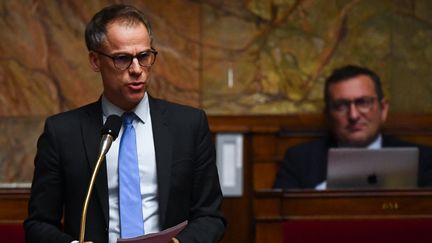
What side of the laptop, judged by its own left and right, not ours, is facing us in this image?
back

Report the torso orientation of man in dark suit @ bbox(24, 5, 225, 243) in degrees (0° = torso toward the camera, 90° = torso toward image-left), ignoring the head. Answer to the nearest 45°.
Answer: approximately 0°

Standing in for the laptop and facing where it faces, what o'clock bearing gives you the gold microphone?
The gold microphone is roughly at 7 o'clock from the laptop.

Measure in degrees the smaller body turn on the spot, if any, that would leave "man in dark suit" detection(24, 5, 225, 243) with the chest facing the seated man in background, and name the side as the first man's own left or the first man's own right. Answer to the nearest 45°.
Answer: approximately 135° to the first man's own left

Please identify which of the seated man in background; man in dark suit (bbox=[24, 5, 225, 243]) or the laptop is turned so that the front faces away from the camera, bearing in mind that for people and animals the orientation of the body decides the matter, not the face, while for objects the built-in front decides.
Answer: the laptop
